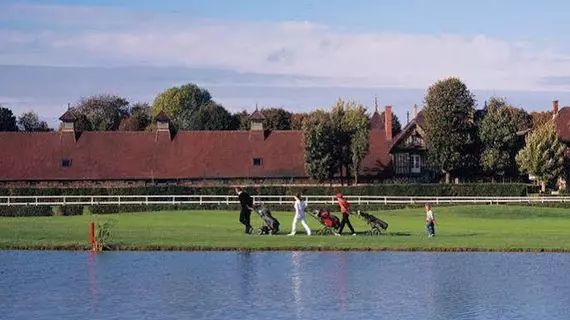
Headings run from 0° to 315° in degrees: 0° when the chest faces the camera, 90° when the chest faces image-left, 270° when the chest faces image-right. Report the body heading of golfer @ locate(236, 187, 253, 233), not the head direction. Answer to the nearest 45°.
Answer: approximately 90°
